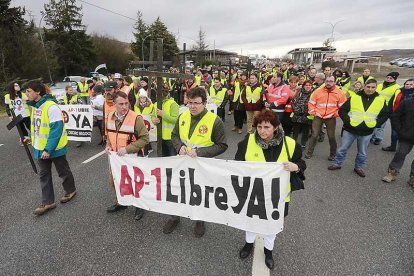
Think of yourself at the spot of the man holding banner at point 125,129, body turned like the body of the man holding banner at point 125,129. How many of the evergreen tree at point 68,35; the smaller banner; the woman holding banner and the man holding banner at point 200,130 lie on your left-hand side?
2

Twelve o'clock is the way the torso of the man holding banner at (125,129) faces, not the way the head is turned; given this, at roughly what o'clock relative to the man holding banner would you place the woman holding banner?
The woman holding banner is roughly at 9 o'clock from the man holding banner.

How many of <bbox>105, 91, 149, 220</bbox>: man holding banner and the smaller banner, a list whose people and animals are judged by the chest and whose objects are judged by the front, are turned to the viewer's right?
0

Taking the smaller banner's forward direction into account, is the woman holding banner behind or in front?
in front

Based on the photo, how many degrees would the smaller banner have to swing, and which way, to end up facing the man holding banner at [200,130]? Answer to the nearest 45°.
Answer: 0° — it already faces them

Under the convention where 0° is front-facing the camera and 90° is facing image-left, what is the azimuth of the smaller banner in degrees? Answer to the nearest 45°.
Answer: approximately 0°

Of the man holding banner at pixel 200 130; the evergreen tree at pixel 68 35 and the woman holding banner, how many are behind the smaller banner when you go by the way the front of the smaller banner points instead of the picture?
1

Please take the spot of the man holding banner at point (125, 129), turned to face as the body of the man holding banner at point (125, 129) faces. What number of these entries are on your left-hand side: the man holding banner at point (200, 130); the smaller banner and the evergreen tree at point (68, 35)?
1

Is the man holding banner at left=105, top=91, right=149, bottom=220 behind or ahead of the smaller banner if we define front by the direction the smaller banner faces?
ahead

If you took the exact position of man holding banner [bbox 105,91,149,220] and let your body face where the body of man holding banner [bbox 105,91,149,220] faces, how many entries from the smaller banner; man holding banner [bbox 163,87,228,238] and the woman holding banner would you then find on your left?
2
